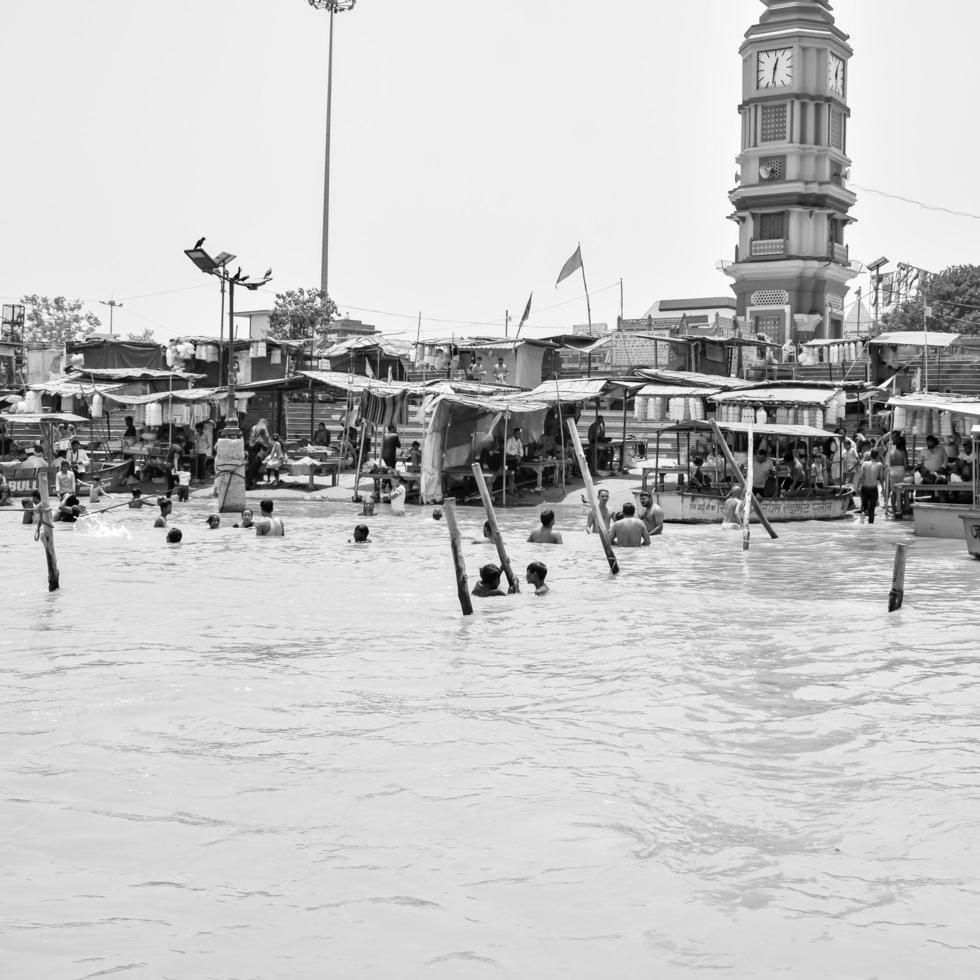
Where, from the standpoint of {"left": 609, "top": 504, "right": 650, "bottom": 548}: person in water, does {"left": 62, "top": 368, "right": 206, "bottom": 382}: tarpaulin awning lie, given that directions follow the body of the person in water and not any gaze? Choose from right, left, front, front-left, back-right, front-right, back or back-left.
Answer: front-left

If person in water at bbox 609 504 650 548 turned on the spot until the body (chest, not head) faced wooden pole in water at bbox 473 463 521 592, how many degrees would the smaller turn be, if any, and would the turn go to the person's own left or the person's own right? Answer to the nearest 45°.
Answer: approximately 180°

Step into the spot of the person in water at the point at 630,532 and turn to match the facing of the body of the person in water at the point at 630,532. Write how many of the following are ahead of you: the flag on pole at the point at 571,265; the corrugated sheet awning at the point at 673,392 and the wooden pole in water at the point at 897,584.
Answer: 2

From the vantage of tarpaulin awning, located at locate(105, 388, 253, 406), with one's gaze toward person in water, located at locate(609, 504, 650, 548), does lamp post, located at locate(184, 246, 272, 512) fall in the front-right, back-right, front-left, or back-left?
front-right

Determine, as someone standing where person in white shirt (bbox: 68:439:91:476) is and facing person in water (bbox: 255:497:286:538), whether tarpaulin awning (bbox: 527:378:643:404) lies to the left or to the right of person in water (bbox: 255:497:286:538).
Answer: left

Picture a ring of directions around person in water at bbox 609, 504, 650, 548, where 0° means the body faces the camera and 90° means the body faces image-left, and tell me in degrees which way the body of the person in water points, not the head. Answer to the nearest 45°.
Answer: approximately 180°

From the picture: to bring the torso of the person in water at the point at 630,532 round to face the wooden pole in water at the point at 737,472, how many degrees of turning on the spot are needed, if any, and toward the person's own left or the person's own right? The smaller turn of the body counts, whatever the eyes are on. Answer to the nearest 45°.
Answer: approximately 45° to the person's own right

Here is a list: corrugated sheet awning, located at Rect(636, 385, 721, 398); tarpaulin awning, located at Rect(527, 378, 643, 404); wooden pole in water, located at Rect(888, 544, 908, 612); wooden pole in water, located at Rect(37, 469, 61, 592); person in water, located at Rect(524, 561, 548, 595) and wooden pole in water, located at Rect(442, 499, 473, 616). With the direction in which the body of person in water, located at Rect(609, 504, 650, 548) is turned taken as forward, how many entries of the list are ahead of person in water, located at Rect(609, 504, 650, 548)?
2

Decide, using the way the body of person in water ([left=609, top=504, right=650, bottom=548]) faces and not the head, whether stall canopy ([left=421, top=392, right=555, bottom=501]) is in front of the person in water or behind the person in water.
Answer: in front

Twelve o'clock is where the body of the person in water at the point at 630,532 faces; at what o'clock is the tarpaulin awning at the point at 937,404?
The tarpaulin awning is roughly at 2 o'clock from the person in water.

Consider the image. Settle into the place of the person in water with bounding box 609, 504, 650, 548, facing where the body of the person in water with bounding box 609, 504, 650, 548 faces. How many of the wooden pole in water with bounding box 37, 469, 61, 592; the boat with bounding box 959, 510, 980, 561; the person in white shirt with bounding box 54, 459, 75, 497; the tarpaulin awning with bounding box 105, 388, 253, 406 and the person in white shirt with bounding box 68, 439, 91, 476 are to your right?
1
